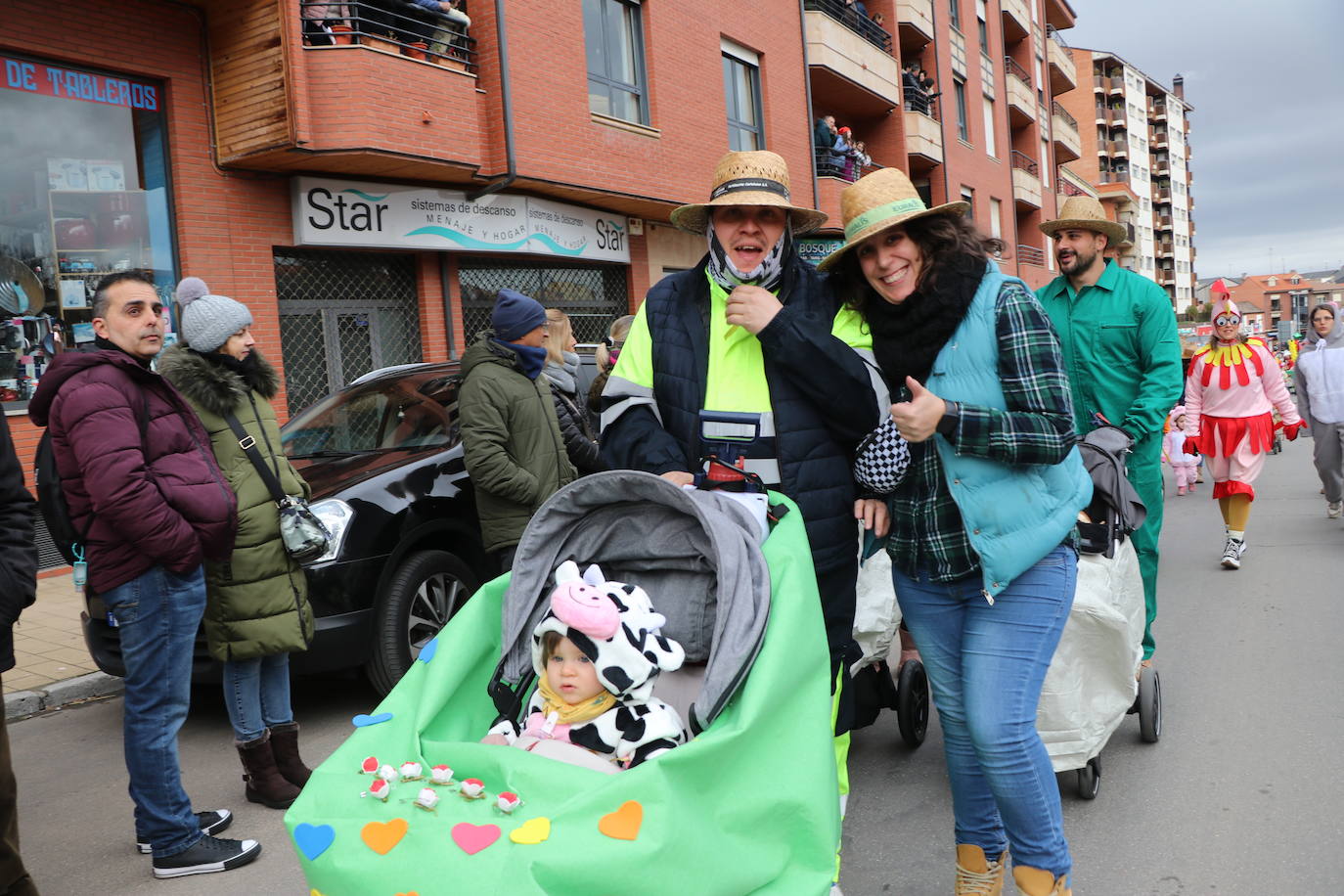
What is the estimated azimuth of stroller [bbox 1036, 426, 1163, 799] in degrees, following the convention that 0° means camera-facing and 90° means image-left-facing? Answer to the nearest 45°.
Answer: approximately 45°

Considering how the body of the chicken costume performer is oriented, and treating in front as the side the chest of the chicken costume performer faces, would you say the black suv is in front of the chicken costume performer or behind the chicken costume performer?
in front

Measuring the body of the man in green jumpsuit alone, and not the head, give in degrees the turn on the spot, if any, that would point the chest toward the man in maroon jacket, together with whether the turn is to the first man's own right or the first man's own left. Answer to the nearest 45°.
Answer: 0° — they already face them

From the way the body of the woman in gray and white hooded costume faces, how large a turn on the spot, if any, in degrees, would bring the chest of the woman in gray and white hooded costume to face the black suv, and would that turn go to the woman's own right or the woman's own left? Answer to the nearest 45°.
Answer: approximately 45° to the woman's own right

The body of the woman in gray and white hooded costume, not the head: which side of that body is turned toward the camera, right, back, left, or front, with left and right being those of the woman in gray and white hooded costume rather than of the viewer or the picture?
front

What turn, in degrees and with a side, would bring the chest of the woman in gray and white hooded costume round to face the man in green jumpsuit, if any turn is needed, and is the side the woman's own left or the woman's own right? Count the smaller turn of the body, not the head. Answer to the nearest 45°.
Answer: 0° — they already face them

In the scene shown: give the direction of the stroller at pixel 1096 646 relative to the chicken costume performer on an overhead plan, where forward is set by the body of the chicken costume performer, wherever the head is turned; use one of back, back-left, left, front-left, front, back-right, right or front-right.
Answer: front

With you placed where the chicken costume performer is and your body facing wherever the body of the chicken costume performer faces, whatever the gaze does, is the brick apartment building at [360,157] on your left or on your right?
on your right

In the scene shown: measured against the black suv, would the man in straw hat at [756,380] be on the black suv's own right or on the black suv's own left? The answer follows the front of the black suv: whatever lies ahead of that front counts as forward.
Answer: on the black suv's own left

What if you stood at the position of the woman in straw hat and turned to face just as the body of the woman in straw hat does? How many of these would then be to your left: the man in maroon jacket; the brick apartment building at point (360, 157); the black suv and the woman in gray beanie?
0

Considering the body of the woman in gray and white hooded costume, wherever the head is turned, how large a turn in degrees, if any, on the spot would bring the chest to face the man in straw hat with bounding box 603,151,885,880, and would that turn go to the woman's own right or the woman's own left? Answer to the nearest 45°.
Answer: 0° — they already face them

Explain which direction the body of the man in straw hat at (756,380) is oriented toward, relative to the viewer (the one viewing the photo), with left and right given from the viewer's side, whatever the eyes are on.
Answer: facing the viewer

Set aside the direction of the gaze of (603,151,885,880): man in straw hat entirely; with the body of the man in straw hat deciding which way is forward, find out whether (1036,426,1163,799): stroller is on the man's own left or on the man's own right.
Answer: on the man's own left

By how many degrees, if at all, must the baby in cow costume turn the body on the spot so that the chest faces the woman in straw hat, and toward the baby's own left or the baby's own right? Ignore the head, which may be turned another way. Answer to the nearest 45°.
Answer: approximately 135° to the baby's own left

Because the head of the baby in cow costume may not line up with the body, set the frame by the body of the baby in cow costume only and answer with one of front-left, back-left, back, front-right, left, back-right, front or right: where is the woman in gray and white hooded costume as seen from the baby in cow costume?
back

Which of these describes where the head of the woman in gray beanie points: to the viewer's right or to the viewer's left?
to the viewer's right

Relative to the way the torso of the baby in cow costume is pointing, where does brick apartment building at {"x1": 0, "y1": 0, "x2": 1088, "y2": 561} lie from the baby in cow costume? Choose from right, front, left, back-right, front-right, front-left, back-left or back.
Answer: back-right

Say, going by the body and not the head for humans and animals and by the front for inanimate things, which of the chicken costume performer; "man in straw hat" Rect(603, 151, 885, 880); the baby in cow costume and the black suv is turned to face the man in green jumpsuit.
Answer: the chicken costume performer

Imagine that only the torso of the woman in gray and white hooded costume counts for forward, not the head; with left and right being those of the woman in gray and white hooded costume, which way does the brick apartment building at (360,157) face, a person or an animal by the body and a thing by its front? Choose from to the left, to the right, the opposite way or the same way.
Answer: to the left
